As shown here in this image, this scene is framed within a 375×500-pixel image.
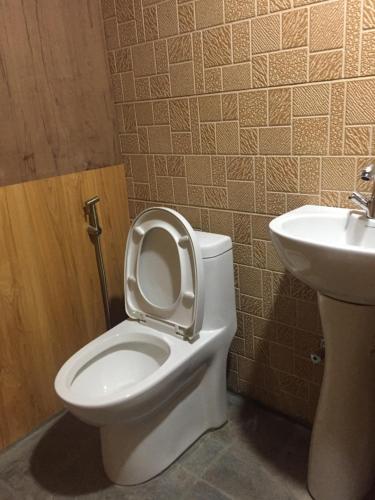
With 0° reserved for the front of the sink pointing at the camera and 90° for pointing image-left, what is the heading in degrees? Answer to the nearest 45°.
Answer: approximately 45°

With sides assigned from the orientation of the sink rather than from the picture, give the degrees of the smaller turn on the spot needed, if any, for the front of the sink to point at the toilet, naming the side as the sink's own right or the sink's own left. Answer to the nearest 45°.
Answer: approximately 45° to the sink's own right

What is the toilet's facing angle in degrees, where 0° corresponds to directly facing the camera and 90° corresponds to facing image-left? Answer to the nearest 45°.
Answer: approximately 45°

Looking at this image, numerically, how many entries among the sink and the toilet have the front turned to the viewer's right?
0

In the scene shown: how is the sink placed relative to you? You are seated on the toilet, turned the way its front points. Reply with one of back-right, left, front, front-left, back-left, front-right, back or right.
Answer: left
